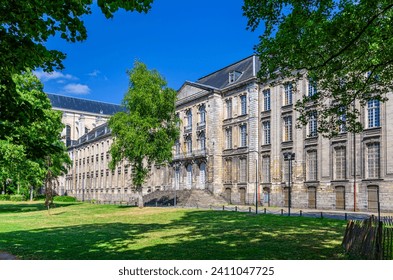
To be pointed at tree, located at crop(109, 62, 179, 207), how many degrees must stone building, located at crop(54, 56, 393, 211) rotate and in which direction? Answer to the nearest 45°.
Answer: approximately 45° to its right

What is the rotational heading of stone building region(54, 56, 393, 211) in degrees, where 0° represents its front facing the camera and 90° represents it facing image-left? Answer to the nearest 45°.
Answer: approximately 45°

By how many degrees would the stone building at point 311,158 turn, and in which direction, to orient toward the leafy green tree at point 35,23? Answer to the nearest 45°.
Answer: approximately 45° to its left

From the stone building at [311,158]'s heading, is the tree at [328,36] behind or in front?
in front

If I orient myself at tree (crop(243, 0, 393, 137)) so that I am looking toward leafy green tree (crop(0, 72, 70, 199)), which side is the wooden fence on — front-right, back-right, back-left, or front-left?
back-left

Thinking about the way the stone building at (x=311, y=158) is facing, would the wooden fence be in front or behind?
in front

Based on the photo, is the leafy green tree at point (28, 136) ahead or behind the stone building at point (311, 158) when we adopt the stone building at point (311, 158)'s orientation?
ahead
